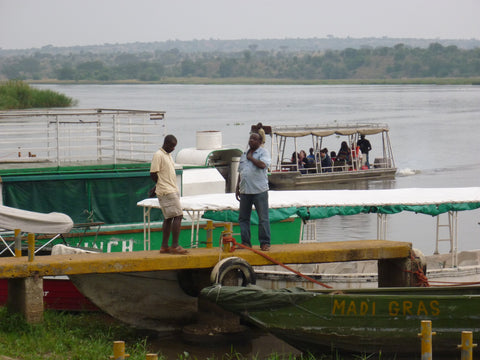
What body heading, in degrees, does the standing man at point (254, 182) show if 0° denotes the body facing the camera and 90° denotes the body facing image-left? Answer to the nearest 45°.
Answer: approximately 45°

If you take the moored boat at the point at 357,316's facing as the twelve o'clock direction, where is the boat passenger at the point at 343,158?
The boat passenger is roughly at 3 o'clock from the moored boat.

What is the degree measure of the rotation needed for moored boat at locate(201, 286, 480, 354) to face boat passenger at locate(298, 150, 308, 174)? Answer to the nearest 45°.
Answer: approximately 90° to its right

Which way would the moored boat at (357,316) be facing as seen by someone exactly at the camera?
facing to the left of the viewer

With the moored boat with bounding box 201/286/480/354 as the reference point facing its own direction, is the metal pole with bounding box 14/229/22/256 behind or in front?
in front

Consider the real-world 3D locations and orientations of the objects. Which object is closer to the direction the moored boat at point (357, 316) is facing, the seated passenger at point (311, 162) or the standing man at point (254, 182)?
the standing man

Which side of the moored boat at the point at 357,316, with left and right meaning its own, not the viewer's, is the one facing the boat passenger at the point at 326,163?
right

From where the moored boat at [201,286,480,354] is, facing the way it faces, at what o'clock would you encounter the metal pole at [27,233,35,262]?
The metal pole is roughly at 12 o'clock from the moored boat.

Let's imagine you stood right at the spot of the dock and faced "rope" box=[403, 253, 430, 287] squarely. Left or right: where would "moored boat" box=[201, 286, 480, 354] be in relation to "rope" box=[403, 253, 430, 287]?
right

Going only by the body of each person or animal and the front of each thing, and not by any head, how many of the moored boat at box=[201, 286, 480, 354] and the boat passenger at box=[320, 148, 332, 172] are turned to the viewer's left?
2

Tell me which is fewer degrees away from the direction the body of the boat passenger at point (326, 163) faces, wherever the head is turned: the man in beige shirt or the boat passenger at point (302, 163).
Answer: the boat passenger

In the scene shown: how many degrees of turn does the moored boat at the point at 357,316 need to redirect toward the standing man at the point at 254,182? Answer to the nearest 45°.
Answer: approximately 45° to its right

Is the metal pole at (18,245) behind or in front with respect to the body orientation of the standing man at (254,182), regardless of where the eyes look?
in front

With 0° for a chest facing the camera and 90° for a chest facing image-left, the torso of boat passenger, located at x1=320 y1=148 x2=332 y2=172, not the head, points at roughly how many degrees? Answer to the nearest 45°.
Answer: approximately 90°
